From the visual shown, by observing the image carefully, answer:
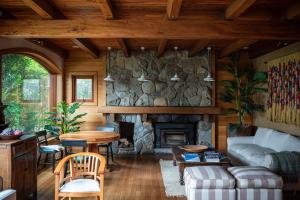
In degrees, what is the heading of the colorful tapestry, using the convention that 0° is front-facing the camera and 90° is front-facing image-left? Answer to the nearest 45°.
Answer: approximately 45°

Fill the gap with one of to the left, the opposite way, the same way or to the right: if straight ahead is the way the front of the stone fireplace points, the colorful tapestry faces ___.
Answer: to the right

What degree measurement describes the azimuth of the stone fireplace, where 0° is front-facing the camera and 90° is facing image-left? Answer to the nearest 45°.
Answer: approximately 0°

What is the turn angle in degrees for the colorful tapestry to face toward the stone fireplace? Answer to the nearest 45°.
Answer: approximately 45° to its right

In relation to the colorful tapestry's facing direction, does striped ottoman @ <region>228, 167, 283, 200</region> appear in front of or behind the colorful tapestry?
in front

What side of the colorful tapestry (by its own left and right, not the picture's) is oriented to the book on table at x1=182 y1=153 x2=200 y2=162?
front

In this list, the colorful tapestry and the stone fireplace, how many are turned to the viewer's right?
0

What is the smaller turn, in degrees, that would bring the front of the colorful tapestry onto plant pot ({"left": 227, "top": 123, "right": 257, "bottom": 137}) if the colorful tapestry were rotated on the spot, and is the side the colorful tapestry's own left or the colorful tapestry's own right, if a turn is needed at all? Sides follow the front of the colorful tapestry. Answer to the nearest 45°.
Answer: approximately 90° to the colorful tapestry's own right

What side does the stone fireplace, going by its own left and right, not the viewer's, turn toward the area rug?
front

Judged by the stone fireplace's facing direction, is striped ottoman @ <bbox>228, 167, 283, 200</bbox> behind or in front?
in front

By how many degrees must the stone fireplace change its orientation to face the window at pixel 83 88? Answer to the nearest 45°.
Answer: approximately 90° to its right

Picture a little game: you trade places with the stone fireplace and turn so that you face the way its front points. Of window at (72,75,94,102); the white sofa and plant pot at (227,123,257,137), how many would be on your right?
1
